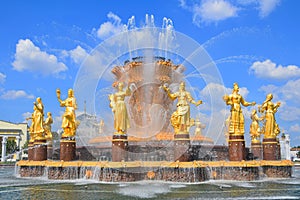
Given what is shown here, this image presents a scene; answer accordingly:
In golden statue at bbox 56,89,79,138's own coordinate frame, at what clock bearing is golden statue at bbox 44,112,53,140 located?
golden statue at bbox 44,112,53,140 is roughly at 4 o'clock from golden statue at bbox 56,89,79,138.

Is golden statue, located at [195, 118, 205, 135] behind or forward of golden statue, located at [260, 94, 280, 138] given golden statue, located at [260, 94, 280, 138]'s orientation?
behind

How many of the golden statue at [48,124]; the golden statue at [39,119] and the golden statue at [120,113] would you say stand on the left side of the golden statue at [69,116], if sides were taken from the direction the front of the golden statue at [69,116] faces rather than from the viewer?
1

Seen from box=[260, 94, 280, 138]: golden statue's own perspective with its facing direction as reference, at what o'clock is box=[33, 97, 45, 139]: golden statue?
box=[33, 97, 45, 139]: golden statue is roughly at 4 o'clock from box=[260, 94, 280, 138]: golden statue.

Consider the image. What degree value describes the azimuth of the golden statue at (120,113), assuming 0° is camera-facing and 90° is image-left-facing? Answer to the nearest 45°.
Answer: approximately 0°

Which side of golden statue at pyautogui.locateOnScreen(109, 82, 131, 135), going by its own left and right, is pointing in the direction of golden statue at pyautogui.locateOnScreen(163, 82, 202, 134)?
left

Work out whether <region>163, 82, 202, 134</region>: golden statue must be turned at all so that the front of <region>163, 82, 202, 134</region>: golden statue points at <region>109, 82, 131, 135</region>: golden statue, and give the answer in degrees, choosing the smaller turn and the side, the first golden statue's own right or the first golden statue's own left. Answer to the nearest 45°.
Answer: approximately 90° to the first golden statue's own right

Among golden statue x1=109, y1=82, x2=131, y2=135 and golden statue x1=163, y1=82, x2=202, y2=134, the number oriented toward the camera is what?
2

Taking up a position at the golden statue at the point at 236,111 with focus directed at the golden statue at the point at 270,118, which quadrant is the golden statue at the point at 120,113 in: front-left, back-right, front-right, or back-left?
back-left

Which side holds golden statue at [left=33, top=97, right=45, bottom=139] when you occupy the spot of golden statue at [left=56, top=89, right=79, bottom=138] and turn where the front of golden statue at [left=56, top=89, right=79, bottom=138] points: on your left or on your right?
on your right
